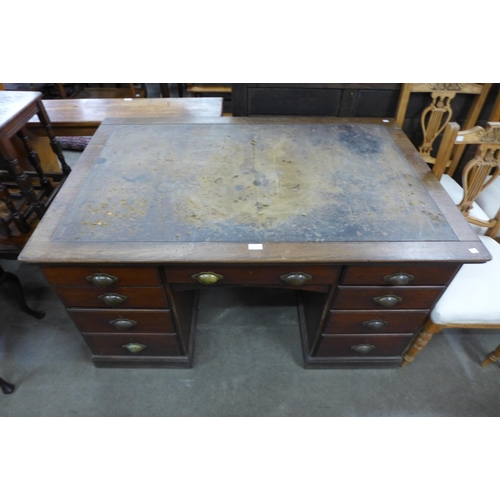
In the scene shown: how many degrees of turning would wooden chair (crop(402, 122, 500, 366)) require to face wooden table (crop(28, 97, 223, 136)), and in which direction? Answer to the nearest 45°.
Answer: approximately 90° to its right

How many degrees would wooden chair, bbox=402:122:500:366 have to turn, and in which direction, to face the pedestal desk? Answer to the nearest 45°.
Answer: approximately 45° to its right

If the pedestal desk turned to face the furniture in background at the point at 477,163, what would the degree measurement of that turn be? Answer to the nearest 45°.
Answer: approximately 90° to its left

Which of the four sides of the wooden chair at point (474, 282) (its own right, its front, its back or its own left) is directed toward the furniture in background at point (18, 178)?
right

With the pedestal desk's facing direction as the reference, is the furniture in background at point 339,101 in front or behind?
behind

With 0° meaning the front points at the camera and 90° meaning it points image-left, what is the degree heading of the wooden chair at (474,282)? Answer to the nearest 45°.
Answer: approximately 0°

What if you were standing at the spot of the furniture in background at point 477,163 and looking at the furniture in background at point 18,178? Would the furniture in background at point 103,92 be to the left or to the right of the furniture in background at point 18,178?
right

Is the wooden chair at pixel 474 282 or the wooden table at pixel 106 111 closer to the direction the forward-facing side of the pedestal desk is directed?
the wooden chair

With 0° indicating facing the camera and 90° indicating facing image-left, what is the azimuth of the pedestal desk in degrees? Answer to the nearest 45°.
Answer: approximately 0°
